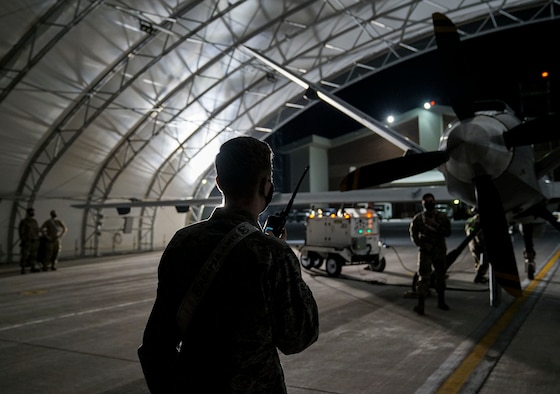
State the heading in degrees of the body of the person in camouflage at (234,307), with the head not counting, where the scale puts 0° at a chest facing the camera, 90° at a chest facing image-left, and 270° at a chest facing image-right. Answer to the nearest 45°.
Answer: approximately 225°

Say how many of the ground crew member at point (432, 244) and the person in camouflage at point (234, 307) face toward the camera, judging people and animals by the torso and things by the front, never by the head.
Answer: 1

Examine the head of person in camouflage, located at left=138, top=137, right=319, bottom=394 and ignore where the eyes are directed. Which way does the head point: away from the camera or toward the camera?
away from the camera

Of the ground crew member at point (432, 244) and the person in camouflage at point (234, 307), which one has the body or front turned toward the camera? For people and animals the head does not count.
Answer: the ground crew member

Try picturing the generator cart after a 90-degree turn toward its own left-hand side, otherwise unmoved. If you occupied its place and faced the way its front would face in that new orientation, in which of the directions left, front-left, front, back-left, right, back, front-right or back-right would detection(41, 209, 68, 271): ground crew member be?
back-left

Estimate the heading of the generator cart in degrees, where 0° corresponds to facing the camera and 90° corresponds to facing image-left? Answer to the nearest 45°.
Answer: approximately 315°

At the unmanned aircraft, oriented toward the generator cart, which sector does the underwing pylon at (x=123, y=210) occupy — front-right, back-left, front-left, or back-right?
front-left

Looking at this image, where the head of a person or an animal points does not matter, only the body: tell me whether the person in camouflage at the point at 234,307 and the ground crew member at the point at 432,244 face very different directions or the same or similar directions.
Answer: very different directions

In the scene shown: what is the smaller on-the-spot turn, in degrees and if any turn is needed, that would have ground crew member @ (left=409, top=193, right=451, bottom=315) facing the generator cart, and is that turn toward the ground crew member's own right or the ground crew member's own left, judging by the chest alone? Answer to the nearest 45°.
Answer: approximately 135° to the ground crew member's own right

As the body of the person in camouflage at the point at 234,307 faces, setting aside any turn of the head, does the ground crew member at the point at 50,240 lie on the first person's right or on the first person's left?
on the first person's left

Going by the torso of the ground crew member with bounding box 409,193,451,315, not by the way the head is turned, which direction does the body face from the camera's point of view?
toward the camera

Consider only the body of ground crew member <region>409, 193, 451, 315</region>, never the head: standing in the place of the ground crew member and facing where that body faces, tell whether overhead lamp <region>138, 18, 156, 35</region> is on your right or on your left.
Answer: on your right
